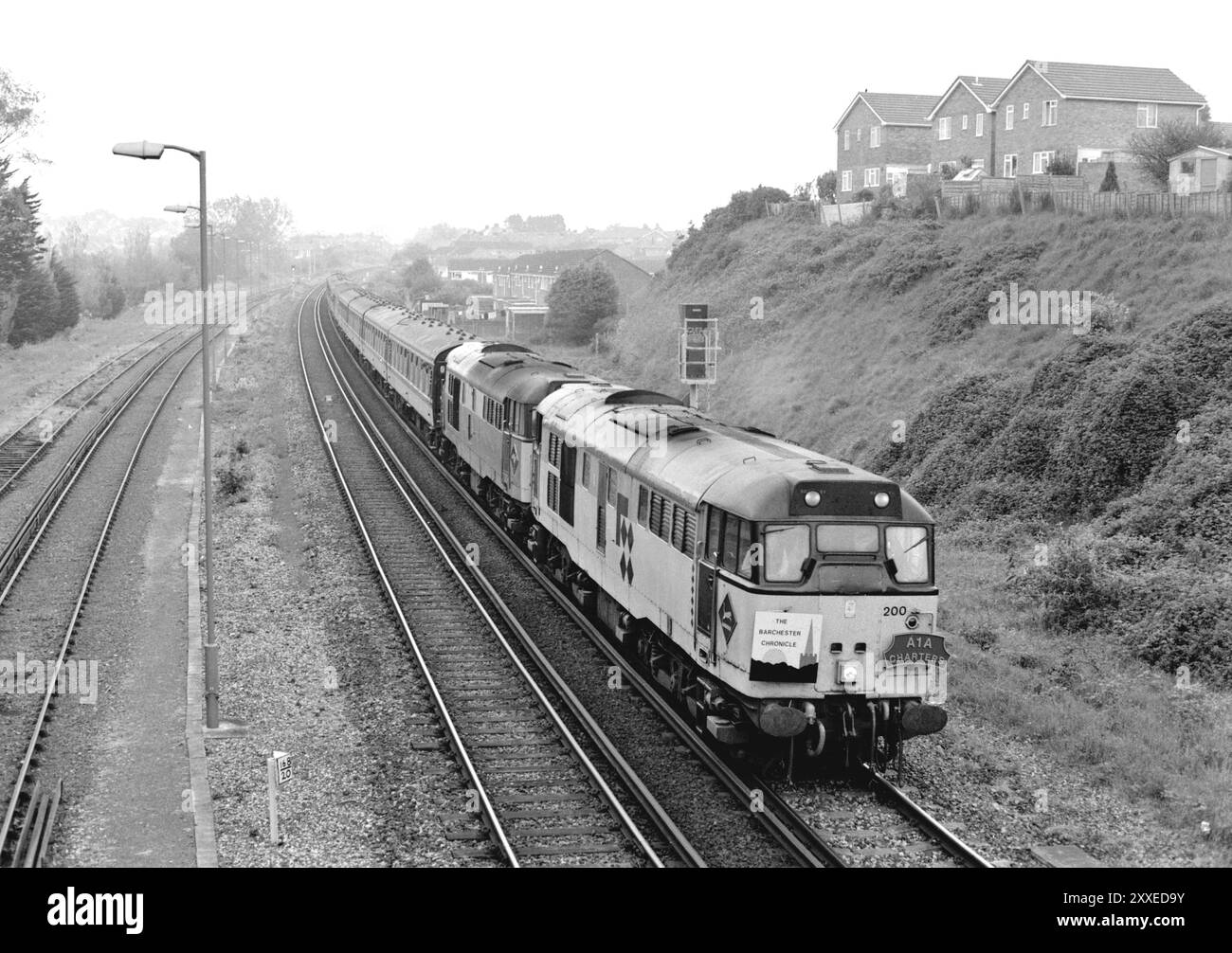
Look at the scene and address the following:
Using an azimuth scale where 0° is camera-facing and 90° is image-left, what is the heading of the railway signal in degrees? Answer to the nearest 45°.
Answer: approximately 180°

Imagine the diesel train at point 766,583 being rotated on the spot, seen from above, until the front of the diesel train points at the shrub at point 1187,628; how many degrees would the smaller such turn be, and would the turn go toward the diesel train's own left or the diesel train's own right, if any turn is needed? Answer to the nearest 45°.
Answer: approximately 90° to the diesel train's own left

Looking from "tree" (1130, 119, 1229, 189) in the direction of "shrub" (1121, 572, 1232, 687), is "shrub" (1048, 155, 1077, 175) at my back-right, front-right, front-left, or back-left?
back-right

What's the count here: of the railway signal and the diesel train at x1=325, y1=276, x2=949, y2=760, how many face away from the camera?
1

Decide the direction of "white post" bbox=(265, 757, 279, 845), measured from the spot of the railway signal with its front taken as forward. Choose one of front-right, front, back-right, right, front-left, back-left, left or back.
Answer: back

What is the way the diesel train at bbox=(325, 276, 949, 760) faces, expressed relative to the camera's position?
facing the viewer and to the right of the viewer

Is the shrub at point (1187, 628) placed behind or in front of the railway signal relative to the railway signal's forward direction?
behind

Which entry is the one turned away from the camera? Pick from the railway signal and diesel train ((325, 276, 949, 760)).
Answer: the railway signal

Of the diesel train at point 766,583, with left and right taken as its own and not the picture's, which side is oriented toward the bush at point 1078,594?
left
